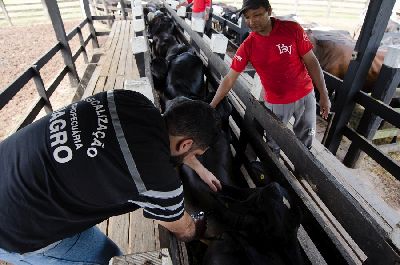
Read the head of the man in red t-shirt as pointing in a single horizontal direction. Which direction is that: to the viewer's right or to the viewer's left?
to the viewer's left

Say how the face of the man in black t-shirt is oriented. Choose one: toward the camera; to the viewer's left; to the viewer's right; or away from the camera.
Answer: to the viewer's right

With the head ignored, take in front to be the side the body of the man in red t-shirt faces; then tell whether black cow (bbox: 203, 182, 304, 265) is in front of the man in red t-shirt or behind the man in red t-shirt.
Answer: in front

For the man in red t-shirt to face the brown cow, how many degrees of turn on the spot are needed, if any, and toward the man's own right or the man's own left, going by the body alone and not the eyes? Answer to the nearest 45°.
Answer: approximately 180°

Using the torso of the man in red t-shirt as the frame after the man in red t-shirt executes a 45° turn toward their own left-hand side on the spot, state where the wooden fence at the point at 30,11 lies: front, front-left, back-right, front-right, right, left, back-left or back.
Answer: back-right

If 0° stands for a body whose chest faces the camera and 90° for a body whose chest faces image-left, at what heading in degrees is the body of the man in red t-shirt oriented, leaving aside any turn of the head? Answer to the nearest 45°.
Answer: approximately 45°

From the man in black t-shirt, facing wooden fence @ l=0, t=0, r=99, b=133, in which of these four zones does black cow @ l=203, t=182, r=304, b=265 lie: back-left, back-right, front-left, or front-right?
back-right

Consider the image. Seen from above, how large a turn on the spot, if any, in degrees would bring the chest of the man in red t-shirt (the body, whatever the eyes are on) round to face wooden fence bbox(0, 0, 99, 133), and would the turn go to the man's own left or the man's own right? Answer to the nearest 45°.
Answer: approximately 45° to the man's own right

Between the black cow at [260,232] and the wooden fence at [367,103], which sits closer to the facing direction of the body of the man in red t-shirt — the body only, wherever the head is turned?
the black cow

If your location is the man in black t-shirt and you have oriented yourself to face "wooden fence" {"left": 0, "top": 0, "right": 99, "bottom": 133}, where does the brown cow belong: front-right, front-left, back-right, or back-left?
front-right

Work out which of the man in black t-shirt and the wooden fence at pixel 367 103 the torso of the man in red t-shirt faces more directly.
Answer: the man in black t-shirt
